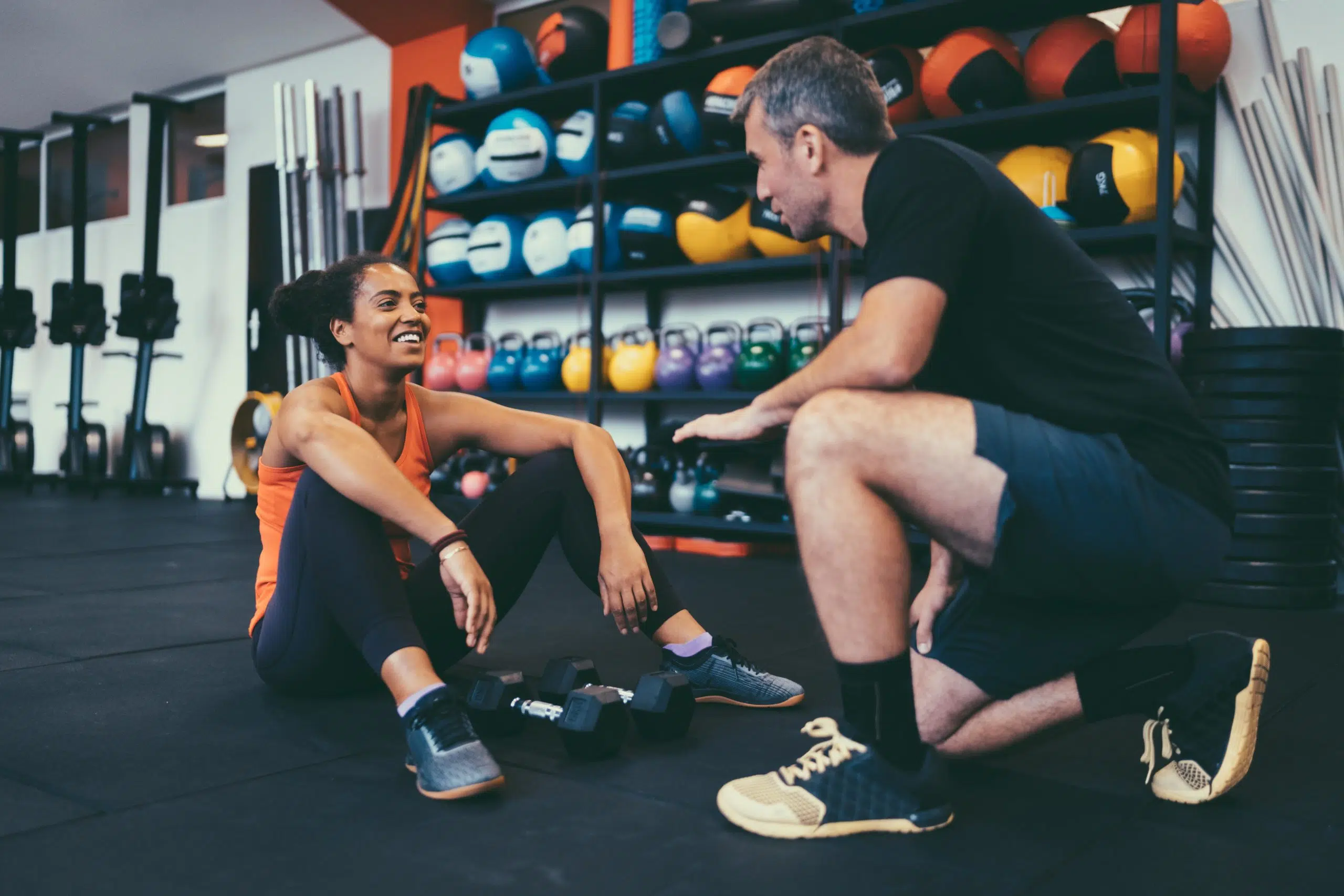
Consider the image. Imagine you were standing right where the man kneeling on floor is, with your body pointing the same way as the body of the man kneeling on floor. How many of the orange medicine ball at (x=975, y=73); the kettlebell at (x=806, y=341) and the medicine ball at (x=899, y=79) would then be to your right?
3

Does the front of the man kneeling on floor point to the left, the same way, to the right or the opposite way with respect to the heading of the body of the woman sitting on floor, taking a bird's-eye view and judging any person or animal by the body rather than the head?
the opposite way

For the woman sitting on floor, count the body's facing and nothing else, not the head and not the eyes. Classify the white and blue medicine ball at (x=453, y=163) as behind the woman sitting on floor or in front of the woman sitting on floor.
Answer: behind

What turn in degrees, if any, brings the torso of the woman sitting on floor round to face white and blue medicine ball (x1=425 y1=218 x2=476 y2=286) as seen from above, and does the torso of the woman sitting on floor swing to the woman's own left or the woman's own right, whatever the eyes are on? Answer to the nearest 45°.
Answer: approximately 135° to the woman's own left

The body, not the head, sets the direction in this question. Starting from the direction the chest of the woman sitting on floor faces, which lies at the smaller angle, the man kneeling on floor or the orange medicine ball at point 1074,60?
the man kneeling on floor

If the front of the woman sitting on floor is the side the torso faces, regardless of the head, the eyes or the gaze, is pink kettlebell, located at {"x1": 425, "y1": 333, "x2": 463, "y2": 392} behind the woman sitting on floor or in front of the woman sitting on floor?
behind

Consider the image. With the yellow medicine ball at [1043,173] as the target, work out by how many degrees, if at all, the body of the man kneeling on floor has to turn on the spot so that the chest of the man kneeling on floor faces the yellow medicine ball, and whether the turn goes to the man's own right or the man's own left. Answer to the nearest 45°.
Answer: approximately 90° to the man's own right

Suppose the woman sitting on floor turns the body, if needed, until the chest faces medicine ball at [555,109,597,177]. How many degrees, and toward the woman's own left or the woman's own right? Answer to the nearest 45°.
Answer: approximately 135° to the woman's own left

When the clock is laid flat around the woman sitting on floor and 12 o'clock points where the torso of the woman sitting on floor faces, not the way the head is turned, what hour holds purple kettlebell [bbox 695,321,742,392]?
The purple kettlebell is roughly at 8 o'clock from the woman sitting on floor.

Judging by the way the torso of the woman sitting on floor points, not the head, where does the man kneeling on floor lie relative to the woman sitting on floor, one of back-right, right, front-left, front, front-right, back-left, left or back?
front

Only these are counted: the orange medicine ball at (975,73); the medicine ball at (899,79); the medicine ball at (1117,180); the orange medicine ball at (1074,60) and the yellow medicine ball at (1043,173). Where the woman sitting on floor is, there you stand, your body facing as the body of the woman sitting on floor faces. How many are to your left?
5

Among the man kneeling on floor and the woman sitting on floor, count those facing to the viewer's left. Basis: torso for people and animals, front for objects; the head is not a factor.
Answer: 1

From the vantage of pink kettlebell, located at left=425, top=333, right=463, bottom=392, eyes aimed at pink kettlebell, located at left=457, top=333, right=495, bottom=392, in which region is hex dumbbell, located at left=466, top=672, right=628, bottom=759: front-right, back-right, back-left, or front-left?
front-right

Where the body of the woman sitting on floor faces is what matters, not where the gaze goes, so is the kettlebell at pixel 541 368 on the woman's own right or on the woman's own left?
on the woman's own left

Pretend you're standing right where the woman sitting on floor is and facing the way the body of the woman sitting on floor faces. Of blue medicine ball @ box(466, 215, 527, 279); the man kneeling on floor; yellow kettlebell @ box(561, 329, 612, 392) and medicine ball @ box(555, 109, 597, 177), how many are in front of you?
1

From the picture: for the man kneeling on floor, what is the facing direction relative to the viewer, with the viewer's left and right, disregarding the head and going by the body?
facing to the left of the viewer

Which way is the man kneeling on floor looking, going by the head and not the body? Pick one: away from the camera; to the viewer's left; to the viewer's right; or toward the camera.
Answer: to the viewer's left

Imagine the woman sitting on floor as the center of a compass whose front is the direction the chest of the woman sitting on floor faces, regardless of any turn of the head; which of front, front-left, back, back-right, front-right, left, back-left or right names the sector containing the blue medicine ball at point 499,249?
back-left

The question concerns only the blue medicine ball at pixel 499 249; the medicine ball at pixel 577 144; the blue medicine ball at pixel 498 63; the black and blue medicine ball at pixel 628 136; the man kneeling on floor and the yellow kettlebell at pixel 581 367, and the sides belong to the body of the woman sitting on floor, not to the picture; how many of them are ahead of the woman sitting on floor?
1

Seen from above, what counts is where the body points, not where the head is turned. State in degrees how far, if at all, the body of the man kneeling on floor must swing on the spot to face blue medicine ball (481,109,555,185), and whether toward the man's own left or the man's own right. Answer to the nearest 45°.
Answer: approximately 45° to the man's own right
